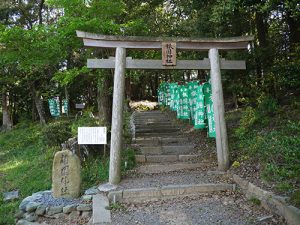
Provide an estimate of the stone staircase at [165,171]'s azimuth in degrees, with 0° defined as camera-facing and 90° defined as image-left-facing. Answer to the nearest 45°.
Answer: approximately 0°
